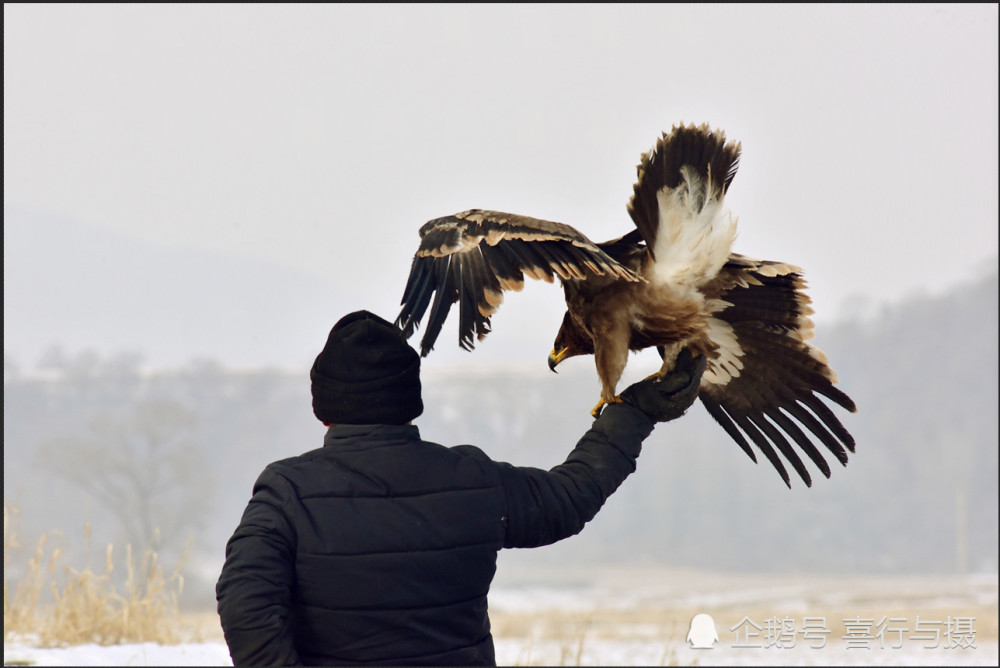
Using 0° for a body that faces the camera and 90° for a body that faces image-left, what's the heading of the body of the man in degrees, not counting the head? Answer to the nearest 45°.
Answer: approximately 180°

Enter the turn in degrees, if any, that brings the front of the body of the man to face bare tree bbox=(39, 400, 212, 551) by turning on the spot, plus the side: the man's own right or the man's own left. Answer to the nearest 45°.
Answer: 0° — they already face it

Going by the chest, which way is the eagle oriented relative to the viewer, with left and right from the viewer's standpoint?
facing away from the viewer and to the left of the viewer

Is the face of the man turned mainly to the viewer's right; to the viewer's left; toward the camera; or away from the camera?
away from the camera
